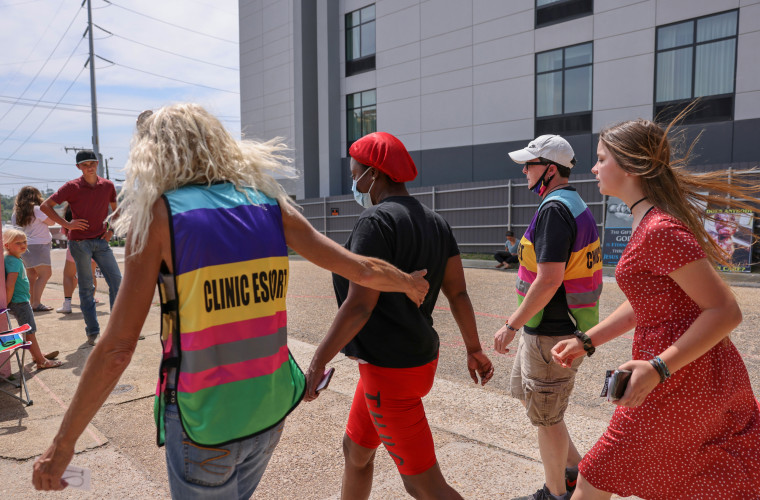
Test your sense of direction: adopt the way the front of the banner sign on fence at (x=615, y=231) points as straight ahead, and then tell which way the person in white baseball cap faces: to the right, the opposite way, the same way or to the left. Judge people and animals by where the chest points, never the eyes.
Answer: to the right

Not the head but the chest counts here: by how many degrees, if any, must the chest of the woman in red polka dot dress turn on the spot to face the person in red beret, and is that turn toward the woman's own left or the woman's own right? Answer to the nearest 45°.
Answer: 0° — they already face them

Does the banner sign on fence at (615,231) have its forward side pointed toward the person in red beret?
yes

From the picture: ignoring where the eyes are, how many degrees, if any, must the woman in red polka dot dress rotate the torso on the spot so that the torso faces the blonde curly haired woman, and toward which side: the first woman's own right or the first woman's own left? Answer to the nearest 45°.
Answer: approximately 45° to the first woman's own left

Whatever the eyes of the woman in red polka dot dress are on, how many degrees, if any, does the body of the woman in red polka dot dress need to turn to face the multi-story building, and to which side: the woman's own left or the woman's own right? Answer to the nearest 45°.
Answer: approximately 90° to the woman's own right

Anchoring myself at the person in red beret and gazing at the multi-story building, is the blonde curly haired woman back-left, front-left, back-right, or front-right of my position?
back-left

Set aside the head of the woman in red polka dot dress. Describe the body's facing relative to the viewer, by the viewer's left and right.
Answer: facing to the left of the viewer

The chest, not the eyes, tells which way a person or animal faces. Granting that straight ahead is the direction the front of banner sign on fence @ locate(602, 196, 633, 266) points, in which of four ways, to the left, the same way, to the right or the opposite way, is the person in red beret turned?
to the right

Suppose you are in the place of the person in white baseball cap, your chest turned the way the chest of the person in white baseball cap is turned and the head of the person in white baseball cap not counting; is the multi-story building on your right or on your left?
on your right

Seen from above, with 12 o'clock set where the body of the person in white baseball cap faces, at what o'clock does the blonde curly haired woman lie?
The blonde curly haired woman is roughly at 10 o'clock from the person in white baseball cap.

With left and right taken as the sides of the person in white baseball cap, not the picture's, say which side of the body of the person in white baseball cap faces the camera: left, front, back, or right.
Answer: left

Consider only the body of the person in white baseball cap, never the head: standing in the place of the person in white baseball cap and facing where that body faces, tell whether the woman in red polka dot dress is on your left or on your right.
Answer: on your left

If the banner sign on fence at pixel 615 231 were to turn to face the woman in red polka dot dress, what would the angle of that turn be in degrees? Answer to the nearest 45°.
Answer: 0° — it already faces them

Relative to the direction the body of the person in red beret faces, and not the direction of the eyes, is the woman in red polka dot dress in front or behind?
behind
